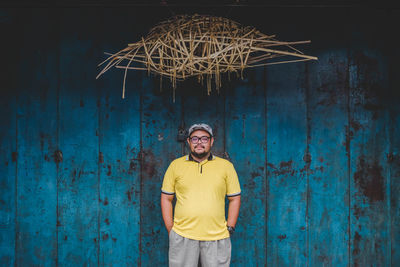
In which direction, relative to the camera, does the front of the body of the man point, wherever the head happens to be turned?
toward the camera
